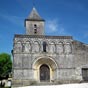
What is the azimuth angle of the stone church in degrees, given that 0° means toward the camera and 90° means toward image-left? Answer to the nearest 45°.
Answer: approximately 0°

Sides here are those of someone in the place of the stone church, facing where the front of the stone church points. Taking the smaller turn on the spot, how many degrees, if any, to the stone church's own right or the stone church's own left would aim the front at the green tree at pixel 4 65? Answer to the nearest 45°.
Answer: approximately 135° to the stone church's own right
